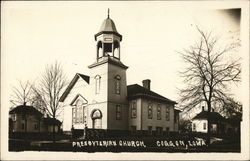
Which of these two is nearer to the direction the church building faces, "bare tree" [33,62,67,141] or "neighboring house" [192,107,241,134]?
the bare tree

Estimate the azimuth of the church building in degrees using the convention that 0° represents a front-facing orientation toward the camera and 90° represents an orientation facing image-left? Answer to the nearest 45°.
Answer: approximately 45°

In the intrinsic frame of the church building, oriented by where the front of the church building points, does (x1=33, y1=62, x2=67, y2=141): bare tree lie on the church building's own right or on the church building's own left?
on the church building's own right

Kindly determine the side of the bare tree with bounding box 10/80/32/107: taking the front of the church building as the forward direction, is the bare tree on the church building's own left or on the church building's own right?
on the church building's own right

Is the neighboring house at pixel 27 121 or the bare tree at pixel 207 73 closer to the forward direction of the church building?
the neighboring house

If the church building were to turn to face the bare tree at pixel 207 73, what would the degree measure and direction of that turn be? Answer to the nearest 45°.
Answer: approximately 135° to its left

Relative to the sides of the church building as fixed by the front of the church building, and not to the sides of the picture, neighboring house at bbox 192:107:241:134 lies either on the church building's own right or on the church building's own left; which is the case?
on the church building's own left
